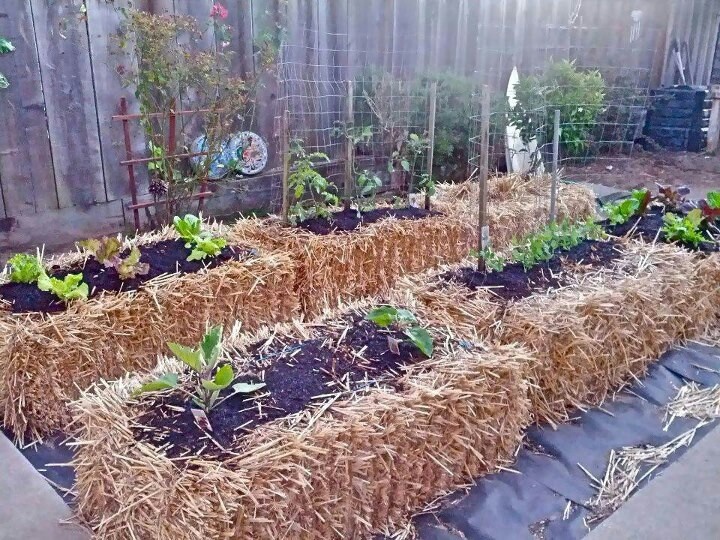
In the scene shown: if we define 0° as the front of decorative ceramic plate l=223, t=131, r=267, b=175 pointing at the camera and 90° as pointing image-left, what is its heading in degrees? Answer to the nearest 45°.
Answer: approximately 0°

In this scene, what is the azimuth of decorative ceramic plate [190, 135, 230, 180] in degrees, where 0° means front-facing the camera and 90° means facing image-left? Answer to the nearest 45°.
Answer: approximately 0°

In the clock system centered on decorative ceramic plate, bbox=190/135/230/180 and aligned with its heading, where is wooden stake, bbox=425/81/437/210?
The wooden stake is roughly at 10 o'clock from the decorative ceramic plate.

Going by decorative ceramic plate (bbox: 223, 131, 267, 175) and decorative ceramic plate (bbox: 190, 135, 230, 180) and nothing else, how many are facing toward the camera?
2

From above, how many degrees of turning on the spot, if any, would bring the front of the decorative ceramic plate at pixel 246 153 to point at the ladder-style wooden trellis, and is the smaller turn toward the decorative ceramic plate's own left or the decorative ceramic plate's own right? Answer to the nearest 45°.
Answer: approximately 45° to the decorative ceramic plate's own right

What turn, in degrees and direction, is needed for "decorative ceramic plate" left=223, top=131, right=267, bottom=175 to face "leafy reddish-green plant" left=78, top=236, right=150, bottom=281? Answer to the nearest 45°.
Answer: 0° — it already faces it

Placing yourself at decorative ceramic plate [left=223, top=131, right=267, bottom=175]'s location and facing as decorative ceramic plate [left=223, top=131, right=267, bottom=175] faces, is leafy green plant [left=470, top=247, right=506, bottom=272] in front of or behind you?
in front

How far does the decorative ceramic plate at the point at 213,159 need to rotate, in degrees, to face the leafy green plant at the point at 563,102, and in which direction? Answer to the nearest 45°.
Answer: approximately 90° to its left

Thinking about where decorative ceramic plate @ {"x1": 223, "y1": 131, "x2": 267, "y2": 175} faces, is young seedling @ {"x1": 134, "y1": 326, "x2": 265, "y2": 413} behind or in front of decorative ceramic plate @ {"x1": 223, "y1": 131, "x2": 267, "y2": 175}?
in front

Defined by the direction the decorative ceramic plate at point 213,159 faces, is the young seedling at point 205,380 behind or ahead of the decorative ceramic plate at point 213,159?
ahead

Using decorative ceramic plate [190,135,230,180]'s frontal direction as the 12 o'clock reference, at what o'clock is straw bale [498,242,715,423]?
The straw bale is roughly at 11 o'clock from the decorative ceramic plate.
